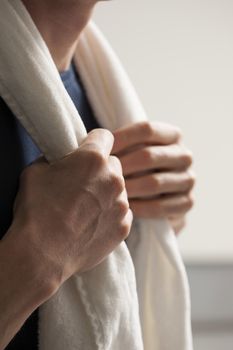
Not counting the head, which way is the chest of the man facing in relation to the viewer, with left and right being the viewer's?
facing the viewer and to the right of the viewer
